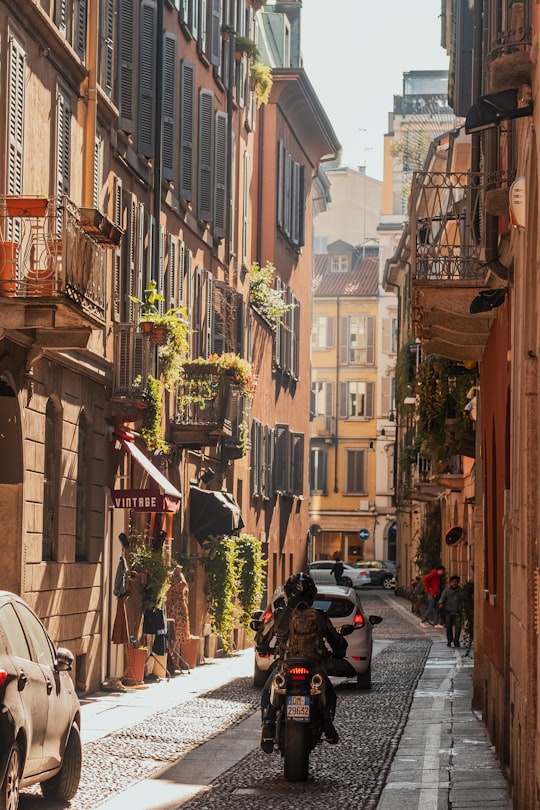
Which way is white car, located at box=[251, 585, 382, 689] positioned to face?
away from the camera

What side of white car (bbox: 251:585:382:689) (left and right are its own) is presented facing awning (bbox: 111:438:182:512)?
left

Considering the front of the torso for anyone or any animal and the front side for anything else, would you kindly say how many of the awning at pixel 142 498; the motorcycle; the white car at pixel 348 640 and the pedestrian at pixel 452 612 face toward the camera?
1

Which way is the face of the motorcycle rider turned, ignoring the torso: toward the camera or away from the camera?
away from the camera

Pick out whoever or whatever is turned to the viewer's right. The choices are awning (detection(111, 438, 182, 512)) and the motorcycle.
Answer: the awning

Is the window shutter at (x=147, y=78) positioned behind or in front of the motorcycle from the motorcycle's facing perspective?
in front

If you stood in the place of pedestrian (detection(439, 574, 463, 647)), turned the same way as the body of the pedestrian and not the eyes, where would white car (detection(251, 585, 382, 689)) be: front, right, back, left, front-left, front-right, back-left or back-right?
front

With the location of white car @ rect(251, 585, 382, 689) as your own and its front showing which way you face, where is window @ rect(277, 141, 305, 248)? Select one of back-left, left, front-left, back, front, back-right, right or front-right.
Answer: front

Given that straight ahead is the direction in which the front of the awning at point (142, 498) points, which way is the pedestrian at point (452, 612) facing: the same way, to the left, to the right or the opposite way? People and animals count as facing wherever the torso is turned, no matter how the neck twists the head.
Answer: to the right

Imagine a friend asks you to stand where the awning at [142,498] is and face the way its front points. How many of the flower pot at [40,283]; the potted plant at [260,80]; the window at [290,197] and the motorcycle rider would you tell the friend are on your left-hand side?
2

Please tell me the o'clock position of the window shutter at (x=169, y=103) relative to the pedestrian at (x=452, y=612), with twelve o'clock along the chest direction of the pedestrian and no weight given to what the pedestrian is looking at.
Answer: The window shutter is roughly at 1 o'clock from the pedestrian.

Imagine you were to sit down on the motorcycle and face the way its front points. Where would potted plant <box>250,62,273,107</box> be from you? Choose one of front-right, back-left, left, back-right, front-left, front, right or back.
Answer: front

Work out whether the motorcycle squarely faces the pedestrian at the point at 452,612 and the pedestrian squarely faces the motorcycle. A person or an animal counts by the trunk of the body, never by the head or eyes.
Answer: yes

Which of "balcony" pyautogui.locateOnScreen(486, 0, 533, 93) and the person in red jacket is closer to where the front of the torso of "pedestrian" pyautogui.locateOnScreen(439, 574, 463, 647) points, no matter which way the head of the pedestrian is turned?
the balcony

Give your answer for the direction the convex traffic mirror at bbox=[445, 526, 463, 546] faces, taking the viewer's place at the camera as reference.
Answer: facing the viewer and to the left of the viewer

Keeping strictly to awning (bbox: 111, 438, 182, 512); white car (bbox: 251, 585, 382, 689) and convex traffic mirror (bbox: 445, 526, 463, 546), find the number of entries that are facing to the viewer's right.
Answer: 1

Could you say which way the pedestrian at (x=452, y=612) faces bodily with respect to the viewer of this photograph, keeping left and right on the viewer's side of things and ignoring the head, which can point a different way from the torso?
facing the viewer

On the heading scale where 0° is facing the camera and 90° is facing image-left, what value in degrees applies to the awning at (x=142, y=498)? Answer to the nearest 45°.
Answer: approximately 270°

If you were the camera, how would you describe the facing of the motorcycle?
facing away from the viewer
